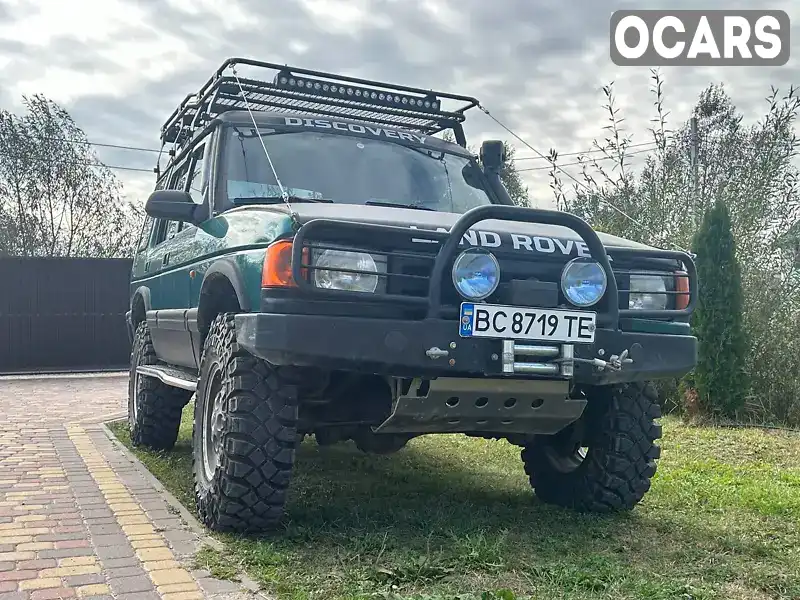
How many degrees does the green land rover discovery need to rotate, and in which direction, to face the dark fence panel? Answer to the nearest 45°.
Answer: approximately 180°

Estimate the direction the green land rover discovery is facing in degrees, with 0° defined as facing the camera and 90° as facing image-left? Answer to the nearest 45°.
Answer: approximately 315°

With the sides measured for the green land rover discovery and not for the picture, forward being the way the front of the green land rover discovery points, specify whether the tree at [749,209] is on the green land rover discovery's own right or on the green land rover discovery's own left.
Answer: on the green land rover discovery's own left

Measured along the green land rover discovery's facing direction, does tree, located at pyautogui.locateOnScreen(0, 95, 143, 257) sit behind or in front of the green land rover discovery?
behind

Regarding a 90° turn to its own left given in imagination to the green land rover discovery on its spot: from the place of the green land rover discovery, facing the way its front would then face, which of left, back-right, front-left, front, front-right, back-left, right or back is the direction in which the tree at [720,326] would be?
front
